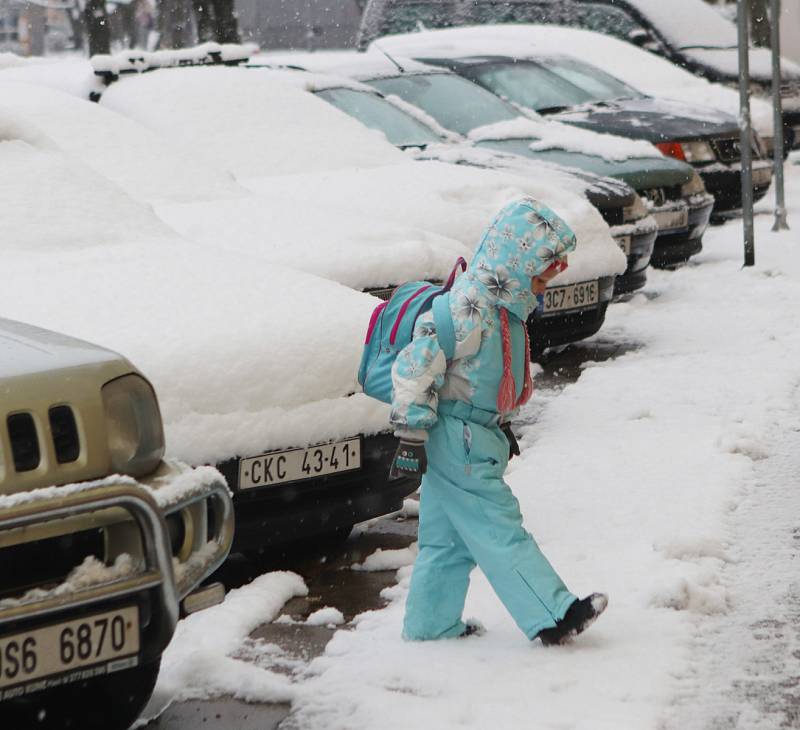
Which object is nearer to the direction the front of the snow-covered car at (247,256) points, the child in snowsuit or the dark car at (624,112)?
the child in snowsuit

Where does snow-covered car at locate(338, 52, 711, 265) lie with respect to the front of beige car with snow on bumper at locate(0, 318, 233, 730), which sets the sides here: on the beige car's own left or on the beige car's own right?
on the beige car's own left

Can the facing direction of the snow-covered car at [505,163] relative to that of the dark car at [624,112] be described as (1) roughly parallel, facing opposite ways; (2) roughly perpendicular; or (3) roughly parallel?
roughly parallel

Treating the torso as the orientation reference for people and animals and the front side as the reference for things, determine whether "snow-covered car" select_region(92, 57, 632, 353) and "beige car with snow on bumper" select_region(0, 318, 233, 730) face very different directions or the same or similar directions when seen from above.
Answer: same or similar directions

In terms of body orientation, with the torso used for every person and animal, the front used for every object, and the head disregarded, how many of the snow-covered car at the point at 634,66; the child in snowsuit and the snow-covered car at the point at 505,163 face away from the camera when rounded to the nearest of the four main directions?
0

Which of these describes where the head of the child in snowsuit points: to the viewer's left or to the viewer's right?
to the viewer's right

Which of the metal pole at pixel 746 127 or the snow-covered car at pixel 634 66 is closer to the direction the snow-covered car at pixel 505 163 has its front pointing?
the metal pole

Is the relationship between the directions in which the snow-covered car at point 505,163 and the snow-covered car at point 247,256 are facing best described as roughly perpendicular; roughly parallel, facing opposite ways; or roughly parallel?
roughly parallel

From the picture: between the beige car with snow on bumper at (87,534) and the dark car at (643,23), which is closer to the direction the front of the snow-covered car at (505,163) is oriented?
the beige car with snow on bumper

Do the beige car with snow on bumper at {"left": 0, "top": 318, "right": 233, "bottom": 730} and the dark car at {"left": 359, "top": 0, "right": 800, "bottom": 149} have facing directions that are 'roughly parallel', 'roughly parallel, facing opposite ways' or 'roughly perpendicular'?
roughly parallel

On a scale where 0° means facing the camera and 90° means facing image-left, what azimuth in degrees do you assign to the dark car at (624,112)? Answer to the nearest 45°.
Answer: approximately 315°

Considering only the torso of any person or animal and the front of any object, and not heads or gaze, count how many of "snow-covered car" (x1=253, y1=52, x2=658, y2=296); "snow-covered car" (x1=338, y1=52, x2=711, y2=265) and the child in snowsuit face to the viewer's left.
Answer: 0

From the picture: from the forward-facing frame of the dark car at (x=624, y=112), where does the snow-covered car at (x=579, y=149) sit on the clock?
The snow-covered car is roughly at 2 o'clock from the dark car.

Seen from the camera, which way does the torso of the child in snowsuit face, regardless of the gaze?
to the viewer's right

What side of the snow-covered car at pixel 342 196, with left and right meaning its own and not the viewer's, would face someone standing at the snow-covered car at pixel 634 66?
left
